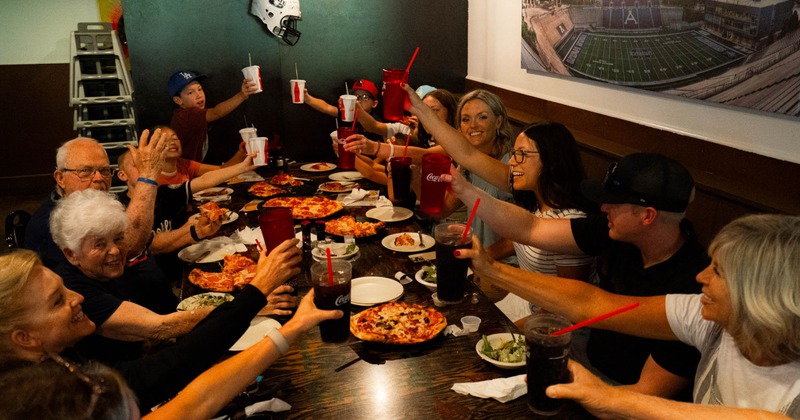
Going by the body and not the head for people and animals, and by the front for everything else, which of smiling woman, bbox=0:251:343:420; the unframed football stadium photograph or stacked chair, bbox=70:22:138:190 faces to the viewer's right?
the smiling woman

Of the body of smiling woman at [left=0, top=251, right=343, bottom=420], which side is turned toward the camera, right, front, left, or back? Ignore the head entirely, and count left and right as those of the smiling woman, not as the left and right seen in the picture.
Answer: right

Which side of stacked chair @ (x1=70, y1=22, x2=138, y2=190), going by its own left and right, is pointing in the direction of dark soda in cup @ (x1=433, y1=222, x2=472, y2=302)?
front

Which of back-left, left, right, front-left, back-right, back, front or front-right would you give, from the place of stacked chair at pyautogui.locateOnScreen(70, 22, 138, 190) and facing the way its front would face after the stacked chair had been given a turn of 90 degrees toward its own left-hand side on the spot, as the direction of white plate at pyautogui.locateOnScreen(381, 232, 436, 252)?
right

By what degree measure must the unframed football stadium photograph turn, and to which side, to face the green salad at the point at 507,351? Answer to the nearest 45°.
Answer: approximately 45° to its left

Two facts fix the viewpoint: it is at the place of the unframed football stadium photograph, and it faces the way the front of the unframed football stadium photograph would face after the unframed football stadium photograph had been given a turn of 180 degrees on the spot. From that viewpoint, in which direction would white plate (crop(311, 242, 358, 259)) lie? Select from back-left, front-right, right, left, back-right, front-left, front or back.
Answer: back

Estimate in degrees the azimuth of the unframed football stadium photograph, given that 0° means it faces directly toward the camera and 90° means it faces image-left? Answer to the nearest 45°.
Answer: approximately 45°

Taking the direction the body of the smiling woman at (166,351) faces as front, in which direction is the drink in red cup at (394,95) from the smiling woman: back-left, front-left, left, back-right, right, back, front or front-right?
front-left

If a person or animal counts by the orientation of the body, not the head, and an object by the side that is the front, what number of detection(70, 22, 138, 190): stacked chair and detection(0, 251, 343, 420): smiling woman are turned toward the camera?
1

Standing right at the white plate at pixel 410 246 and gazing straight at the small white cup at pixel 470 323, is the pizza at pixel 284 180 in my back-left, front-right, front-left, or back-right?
back-right

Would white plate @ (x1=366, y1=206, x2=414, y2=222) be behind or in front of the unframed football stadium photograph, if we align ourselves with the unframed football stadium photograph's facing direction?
in front

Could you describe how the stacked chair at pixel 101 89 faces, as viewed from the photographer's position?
facing the viewer

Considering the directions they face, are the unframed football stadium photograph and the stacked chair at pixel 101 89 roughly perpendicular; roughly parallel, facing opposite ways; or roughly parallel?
roughly perpendicular

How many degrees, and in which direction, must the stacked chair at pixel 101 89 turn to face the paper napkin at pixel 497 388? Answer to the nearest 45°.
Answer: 0° — it already faces it

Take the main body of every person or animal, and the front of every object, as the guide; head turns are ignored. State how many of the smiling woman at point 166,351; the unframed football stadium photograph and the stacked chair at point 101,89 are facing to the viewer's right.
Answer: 1
